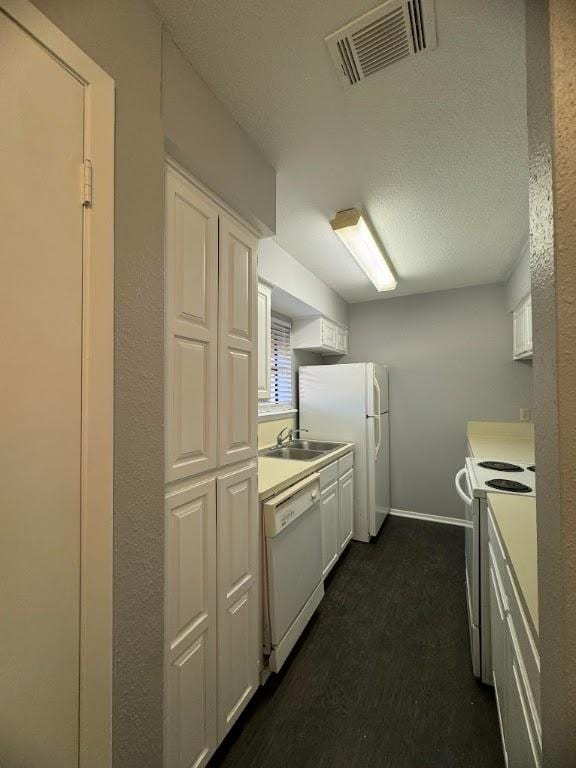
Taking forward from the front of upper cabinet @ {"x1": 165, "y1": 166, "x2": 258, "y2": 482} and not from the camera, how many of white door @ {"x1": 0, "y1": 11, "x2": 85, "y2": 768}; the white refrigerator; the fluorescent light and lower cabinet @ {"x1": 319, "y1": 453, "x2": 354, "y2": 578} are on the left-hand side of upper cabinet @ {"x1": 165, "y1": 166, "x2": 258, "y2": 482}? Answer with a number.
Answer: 3

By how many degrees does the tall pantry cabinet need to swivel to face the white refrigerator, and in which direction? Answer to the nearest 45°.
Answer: approximately 90° to its left

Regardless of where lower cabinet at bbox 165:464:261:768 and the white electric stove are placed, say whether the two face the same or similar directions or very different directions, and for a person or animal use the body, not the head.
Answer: very different directions

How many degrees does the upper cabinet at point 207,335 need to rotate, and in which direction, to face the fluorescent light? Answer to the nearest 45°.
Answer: approximately 90° to its left

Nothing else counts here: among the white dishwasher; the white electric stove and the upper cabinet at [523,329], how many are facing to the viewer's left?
2

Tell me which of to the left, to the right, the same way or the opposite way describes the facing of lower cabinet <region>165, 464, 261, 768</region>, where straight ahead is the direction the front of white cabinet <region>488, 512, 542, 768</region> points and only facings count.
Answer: the opposite way

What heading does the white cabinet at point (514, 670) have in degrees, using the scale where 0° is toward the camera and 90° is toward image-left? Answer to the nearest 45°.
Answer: approximately 90°

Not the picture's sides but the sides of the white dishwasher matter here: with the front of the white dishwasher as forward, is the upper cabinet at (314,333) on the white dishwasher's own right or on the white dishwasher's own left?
on the white dishwasher's own left

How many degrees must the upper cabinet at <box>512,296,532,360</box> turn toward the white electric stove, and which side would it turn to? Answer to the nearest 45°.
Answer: approximately 90° to its left

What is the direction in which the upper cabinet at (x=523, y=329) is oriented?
to the viewer's left

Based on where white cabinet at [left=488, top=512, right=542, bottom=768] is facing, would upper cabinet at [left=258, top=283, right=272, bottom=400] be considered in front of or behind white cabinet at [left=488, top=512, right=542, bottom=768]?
in front

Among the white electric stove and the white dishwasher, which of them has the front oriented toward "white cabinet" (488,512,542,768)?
the white dishwasher
